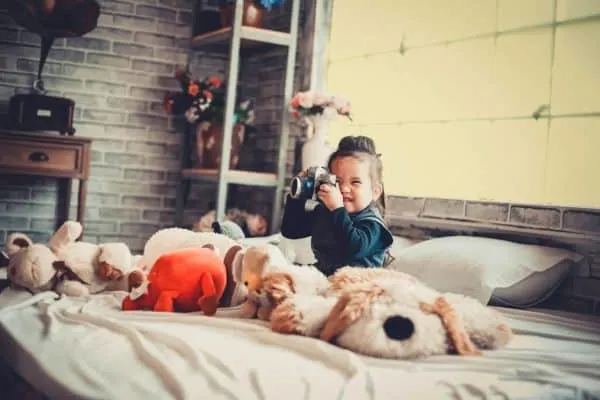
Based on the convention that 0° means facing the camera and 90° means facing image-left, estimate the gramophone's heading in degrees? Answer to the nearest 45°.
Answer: approximately 0°

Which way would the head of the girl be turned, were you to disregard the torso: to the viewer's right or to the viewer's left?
to the viewer's left

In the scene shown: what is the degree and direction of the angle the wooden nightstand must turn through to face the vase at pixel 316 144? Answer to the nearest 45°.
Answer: approximately 90° to its left

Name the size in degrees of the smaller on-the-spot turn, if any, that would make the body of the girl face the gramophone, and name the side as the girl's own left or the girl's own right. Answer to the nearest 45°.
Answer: approximately 90° to the girl's own right

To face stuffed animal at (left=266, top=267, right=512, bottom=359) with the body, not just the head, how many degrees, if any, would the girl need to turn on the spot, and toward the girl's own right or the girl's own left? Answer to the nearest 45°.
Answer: approximately 45° to the girl's own left

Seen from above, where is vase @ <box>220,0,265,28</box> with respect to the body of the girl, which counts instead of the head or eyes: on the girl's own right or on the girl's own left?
on the girl's own right

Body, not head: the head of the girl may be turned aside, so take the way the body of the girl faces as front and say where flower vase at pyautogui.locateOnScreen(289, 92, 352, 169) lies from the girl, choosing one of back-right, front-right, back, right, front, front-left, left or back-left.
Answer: back-right

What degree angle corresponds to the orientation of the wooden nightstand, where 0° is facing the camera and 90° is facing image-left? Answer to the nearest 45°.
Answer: approximately 0°

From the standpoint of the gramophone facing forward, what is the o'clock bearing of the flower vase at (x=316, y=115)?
The flower vase is roughly at 10 o'clock from the gramophone.

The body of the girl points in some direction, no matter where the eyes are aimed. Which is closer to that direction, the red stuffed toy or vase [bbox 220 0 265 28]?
the red stuffed toy

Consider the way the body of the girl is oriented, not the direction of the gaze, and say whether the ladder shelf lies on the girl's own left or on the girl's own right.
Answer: on the girl's own right

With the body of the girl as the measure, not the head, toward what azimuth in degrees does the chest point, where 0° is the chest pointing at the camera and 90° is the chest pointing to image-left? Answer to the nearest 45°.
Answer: approximately 45°
